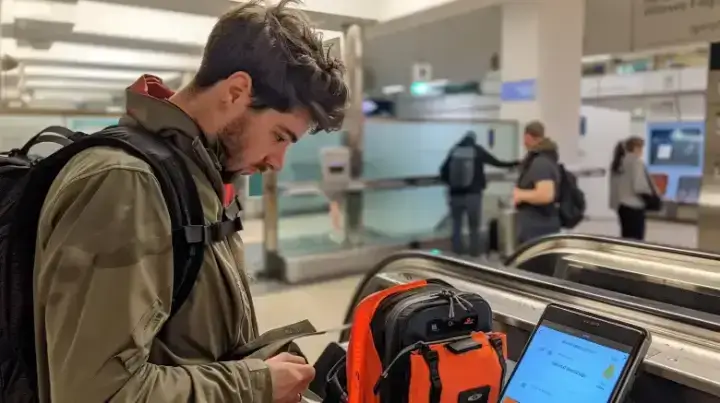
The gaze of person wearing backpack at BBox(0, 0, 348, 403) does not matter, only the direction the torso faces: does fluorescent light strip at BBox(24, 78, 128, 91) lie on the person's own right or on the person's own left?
on the person's own left

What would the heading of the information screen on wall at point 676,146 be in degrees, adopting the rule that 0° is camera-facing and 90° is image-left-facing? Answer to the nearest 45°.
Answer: approximately 0°

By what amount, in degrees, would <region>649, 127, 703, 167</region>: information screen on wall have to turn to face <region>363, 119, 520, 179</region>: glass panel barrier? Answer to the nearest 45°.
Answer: approximately 45° to its right

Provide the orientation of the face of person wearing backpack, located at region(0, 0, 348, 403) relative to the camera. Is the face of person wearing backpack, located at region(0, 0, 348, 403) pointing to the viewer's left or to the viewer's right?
to the viewer's right

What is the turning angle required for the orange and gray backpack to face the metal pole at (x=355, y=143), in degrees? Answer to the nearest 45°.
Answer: approximately 135° to its left

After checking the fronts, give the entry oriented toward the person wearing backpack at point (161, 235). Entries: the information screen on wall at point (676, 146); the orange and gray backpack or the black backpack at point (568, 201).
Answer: the information screen on wall

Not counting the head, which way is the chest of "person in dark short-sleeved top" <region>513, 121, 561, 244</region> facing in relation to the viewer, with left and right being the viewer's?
facing to the left of the viewer

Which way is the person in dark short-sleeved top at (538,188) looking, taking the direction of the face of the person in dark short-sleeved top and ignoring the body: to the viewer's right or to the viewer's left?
to the viewer's left

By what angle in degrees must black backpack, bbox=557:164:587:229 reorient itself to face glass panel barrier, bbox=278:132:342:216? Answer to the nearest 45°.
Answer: approximately 180°
